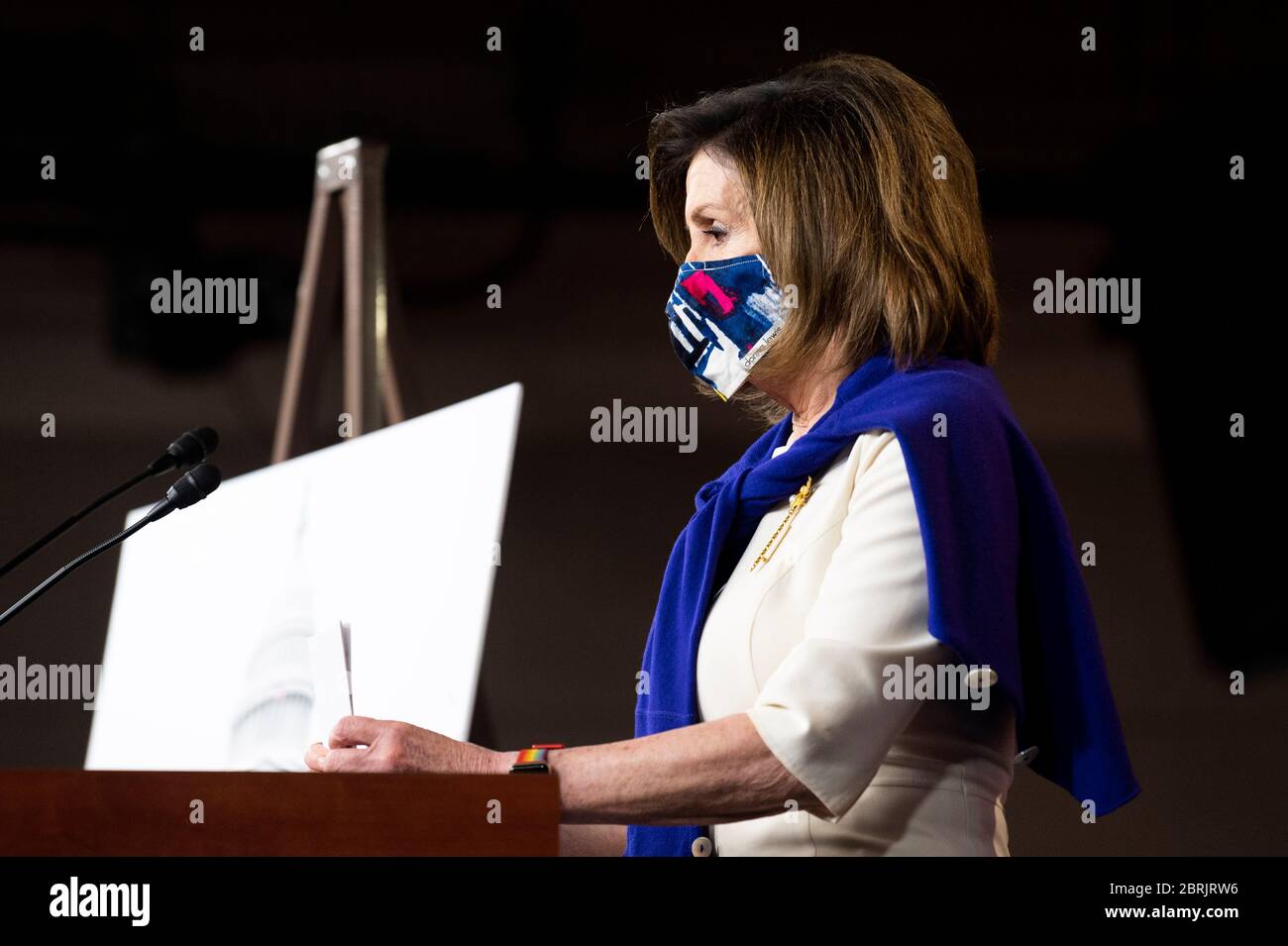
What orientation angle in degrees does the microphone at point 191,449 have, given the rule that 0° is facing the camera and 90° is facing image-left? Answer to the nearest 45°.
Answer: approximately 270°

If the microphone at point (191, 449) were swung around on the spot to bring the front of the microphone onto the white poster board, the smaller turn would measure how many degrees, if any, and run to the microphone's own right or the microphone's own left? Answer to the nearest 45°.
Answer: approximately 90° to the microphone's own left

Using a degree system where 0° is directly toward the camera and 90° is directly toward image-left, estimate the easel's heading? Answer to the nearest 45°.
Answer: approximately 45°

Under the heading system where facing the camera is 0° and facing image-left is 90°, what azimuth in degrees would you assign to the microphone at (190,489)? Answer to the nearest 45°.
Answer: approximately 270°

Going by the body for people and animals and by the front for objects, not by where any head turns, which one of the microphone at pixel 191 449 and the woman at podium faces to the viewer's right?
the microphone

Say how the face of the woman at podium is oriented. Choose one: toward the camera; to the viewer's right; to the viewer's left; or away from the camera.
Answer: to the viewer's left

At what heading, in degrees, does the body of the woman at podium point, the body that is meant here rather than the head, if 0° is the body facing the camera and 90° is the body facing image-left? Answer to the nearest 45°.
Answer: approximately 90°

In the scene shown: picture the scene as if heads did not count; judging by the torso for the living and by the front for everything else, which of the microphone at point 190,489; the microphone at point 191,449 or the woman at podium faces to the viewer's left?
the woman at podium

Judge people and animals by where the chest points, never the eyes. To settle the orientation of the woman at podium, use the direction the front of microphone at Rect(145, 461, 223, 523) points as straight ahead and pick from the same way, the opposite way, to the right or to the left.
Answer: the opposite way

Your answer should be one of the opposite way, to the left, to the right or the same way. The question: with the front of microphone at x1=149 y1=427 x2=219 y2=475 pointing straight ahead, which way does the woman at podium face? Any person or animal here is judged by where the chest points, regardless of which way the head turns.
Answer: the opposite way
